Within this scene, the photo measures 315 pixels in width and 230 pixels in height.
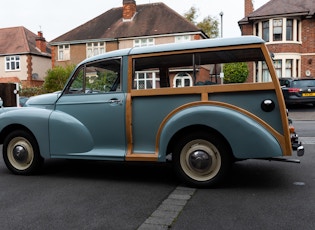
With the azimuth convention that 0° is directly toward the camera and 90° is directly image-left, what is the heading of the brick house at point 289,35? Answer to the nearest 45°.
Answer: approximately 0°

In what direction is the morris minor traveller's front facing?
to the viewer's left

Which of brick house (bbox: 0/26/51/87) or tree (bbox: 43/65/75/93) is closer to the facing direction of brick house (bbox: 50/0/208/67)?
the tree

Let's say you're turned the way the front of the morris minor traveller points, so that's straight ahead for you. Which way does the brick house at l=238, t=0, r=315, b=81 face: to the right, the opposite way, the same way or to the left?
to the left

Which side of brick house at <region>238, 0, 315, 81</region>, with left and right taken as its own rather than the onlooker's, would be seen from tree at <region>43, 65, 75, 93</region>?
right

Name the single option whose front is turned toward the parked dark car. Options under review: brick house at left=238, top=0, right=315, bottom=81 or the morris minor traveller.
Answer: the brick house

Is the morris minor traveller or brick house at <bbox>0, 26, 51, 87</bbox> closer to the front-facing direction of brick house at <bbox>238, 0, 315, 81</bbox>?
the morris minor traveller

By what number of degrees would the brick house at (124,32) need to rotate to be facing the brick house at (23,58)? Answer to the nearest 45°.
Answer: approximately 135° to its right

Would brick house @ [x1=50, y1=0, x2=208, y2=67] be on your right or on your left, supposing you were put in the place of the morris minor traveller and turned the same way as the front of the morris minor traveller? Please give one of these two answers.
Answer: on your right

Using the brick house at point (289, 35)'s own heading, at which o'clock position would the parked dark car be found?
The parked dark car is roughly at 12 o'clock from the brick house.

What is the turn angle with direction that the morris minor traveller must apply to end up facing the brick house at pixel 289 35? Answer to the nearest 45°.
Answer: approximately 135° to its right

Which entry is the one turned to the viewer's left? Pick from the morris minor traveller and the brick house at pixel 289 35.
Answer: the morris minor traveller

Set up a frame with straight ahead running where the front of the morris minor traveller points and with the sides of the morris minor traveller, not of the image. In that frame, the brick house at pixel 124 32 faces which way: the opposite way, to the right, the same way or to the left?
to the left

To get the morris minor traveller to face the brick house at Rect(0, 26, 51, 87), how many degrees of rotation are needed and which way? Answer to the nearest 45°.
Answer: approximately 90° to its right
